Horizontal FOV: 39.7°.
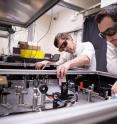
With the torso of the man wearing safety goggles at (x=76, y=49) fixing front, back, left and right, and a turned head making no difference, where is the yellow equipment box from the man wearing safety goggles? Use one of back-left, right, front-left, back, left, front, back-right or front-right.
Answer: right

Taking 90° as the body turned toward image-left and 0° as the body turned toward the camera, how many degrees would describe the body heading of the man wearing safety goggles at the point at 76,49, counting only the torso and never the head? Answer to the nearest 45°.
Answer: approximately 45°

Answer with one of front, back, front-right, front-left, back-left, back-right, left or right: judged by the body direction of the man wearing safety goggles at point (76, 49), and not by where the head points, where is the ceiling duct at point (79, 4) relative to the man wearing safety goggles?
back-right

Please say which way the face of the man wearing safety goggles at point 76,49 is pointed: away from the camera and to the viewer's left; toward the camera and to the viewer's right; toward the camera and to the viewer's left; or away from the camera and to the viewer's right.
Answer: toward the camera and to the viewer's left
